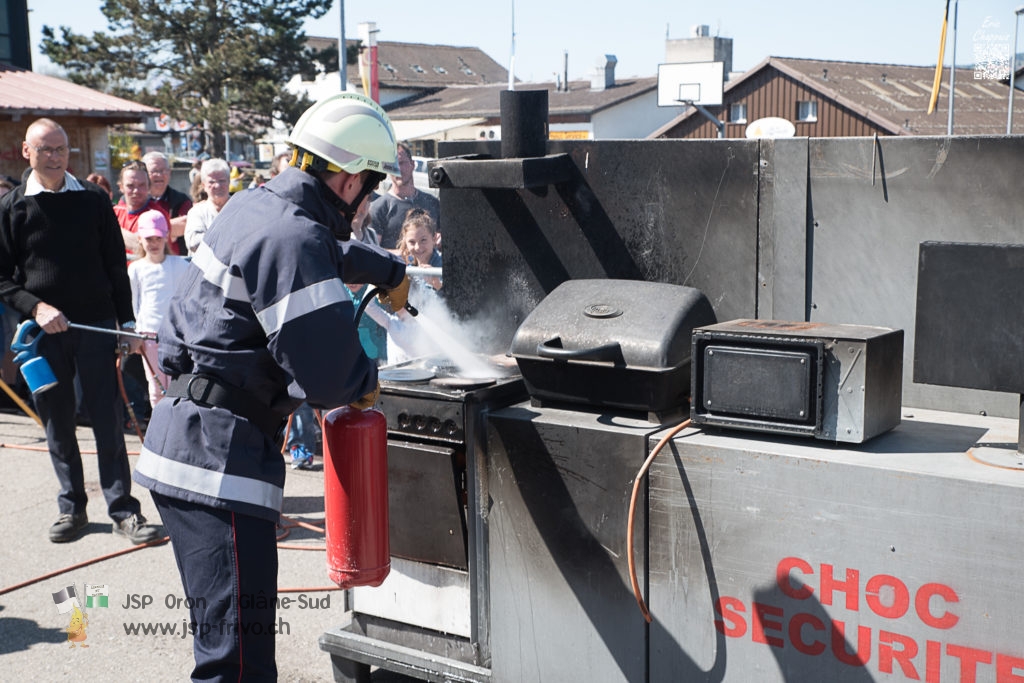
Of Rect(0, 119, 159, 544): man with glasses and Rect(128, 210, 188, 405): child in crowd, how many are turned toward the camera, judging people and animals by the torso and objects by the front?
2

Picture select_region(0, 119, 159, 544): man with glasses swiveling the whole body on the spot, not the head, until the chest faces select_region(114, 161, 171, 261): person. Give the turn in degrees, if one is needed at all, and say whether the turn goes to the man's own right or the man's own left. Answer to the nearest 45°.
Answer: approximately 180°

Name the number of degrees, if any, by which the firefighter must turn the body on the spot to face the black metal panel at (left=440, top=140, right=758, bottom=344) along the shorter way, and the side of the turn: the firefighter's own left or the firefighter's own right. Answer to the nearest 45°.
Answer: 0° — they already face it

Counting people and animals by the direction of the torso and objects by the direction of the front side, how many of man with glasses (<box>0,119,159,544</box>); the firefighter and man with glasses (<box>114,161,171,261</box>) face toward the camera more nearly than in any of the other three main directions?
2

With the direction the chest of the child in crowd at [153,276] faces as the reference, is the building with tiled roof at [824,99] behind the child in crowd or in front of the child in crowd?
behind

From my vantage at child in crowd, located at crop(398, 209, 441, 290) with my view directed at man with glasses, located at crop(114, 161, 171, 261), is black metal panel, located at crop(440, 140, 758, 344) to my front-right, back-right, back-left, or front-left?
back-left

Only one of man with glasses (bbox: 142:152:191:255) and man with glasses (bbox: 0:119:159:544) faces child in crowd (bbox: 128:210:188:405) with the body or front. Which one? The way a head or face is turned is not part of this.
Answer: man with glasses (bbox: 142:152:191:255)

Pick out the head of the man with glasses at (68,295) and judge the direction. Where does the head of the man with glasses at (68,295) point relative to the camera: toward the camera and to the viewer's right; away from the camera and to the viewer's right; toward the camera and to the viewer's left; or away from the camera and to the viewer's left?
toward the camera and to the viewer's right
